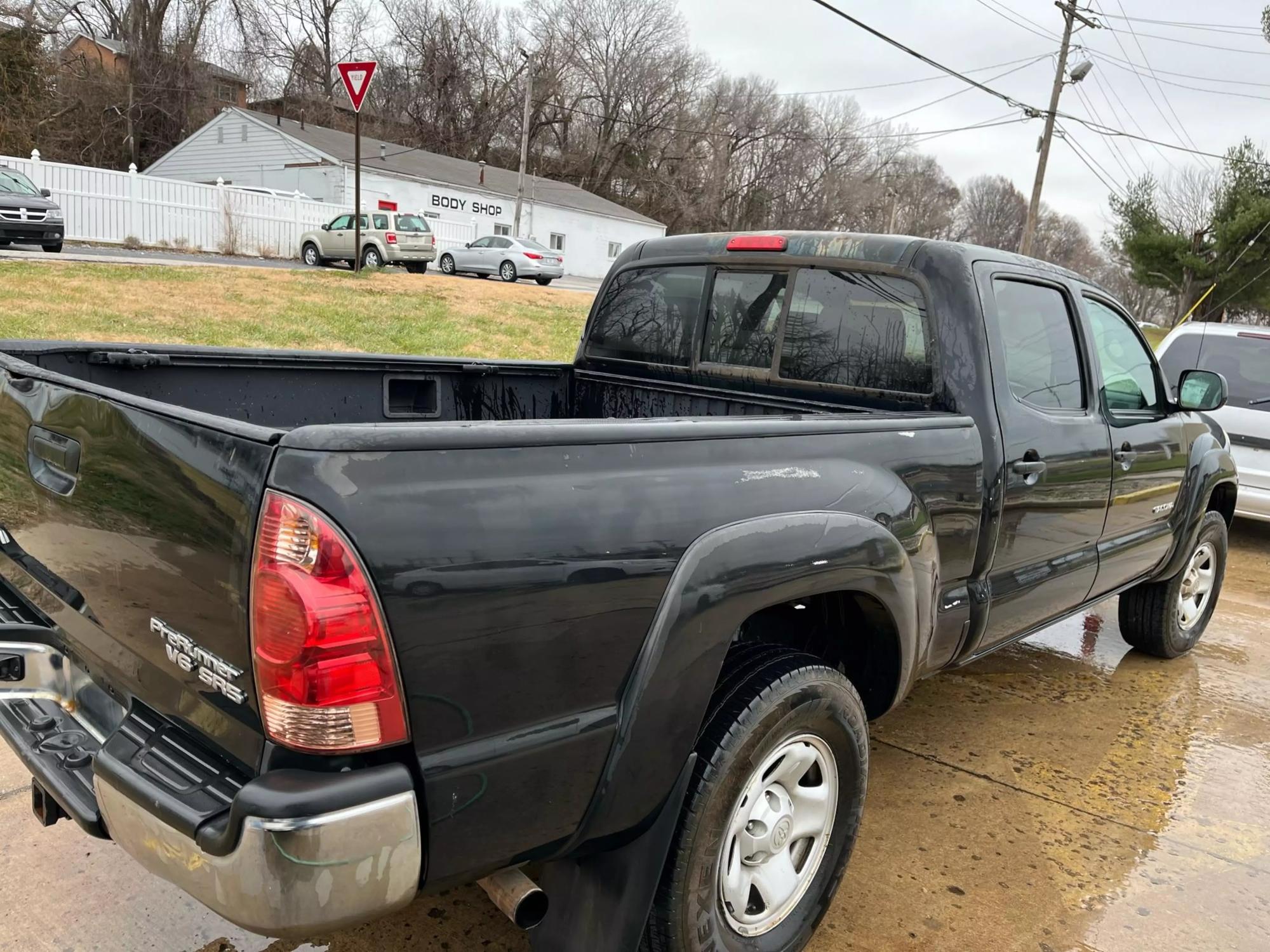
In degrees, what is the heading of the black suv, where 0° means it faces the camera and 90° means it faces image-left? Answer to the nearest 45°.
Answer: approximately 315°

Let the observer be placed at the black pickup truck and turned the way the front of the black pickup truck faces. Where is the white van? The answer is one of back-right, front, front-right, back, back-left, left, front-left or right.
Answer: front

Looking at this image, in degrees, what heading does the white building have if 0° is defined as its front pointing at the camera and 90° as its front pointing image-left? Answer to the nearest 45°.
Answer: approximately 315°

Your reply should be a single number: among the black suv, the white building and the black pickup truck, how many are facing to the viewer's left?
0

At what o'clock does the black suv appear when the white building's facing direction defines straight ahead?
The black suv is roughly at 2 o'clock from the white building.

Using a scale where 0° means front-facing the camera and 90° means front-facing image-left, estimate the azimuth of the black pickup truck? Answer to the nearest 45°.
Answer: approximately 225°

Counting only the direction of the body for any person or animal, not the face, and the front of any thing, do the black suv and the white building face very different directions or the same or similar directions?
same or similar directions

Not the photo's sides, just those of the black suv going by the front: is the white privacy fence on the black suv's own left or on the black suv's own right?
on the black suv's own left

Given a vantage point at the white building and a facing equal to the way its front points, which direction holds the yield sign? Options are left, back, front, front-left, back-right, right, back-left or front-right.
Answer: front-right

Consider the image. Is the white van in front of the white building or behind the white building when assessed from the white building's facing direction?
in front

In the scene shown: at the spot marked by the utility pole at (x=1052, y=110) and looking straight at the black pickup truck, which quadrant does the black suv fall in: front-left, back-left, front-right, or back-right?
front-right

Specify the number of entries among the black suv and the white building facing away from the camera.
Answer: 0

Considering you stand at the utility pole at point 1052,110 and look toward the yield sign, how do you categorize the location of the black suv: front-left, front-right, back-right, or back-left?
front-right

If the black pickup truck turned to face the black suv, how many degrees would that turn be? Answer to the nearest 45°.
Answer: approximately 90° to its left
